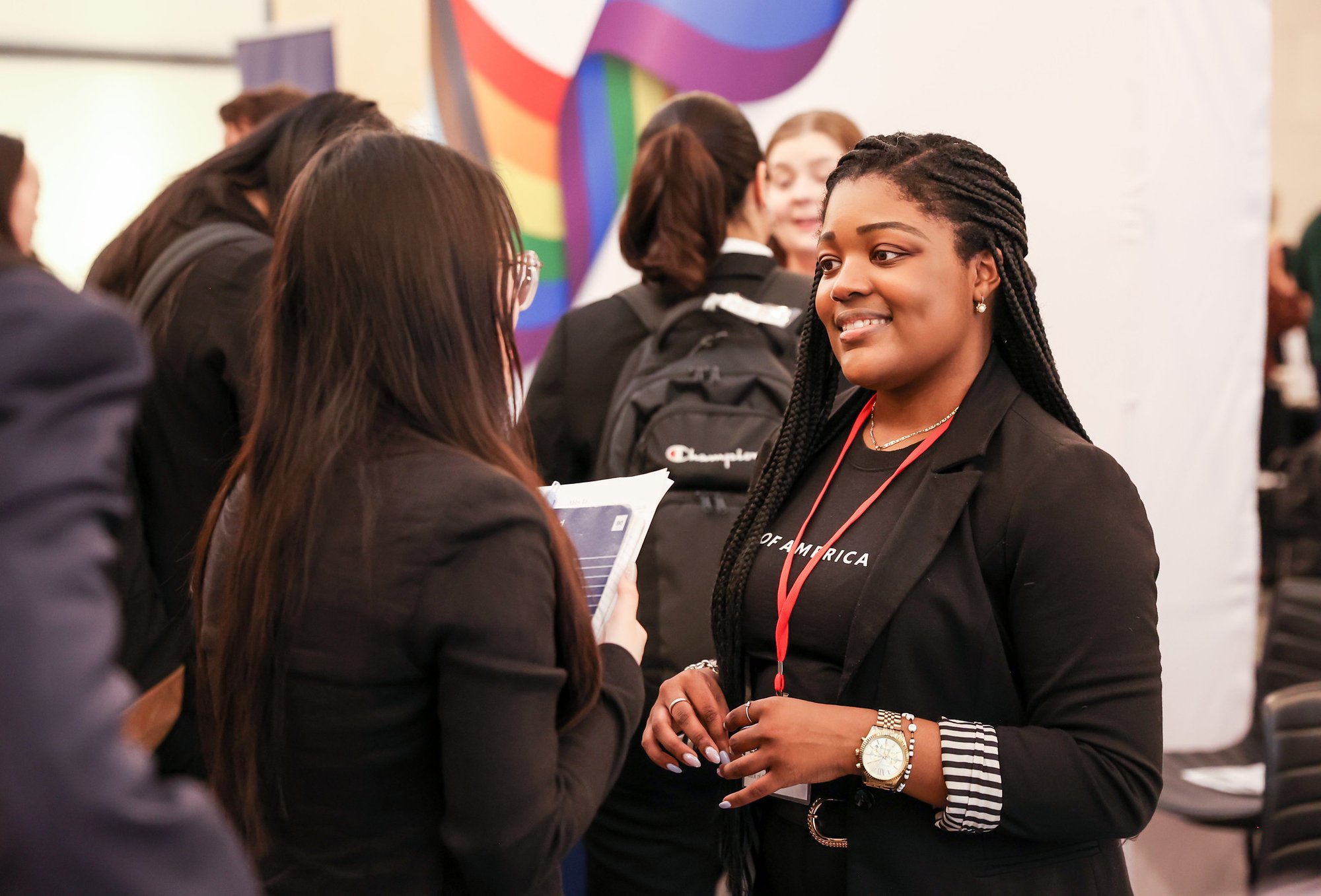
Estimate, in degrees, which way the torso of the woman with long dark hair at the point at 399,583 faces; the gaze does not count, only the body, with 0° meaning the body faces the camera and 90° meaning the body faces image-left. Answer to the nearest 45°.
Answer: approximately 225°

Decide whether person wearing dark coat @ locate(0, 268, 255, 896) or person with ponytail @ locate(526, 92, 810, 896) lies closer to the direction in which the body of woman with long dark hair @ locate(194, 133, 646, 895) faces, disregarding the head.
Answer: the person with ponytail

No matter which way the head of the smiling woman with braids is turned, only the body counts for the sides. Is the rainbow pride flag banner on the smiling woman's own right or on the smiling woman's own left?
on the smiling woman's own right

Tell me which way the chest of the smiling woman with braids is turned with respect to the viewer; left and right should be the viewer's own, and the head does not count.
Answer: facing the viewer and to the left of the viewer

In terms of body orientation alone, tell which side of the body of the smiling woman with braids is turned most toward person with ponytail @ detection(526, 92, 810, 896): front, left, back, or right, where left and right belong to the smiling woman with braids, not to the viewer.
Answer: right

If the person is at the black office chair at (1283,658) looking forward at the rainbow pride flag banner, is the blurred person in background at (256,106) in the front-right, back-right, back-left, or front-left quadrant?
front-left

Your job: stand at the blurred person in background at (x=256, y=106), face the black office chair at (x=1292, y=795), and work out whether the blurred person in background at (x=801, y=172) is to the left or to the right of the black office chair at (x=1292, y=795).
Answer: left

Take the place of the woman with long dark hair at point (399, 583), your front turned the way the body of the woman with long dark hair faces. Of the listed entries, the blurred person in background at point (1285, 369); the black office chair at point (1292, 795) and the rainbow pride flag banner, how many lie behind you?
0

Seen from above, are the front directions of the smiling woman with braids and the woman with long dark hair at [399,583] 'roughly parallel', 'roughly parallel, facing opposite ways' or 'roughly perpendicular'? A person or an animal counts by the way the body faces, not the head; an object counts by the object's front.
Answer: roughly parallel, facing opposite ways

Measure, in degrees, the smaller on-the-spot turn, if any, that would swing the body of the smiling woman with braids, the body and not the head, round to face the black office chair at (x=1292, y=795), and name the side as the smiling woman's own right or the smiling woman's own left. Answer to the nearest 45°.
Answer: approximately 180°

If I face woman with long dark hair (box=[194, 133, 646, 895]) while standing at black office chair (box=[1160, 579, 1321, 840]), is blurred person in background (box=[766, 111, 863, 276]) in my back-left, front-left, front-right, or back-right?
front-right

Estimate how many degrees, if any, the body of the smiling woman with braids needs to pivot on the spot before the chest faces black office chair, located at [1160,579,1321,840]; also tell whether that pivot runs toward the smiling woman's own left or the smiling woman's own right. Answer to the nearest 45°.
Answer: approximately 180°

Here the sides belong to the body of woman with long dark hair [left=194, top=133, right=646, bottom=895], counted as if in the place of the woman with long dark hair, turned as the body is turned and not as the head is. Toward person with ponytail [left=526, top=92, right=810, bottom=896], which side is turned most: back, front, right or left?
front

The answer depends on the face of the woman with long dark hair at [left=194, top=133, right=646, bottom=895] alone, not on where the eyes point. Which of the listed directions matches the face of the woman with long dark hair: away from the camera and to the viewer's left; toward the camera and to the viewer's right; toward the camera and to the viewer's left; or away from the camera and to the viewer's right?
away from the camera and to the viewer's right

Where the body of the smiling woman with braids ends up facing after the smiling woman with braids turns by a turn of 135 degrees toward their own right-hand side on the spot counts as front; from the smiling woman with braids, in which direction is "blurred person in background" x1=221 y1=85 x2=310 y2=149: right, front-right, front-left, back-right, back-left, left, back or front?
front-left
